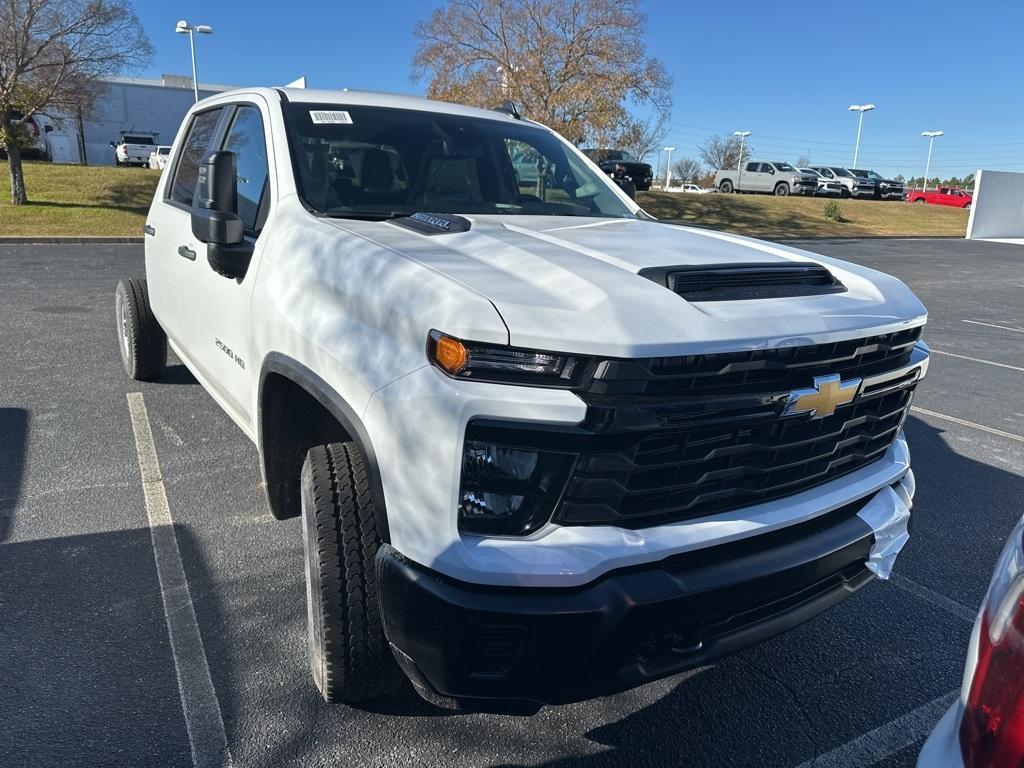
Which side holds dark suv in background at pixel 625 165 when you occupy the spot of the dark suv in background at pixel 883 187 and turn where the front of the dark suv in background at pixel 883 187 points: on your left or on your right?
on your right

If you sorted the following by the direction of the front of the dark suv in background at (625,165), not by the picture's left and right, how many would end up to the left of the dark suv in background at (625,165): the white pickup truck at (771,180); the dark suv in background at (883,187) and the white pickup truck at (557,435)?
2

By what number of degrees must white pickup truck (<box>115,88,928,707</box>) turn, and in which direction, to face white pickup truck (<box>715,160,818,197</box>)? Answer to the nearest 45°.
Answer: approximately 135° to its left

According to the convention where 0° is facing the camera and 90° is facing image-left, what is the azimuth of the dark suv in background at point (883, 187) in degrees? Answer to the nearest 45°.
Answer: approximately 315°

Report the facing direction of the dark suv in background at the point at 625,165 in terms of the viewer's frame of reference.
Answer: facing the viewer and to the right of the viewer

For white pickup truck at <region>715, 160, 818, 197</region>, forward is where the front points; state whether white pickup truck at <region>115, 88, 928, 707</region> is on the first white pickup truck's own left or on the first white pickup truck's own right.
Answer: on the first white pickup truck's own right

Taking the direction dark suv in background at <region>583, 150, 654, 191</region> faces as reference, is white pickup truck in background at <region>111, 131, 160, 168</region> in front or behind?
behind

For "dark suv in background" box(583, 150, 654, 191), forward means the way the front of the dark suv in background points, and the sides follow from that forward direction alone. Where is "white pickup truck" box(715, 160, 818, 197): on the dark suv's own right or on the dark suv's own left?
on the dark suv's own left

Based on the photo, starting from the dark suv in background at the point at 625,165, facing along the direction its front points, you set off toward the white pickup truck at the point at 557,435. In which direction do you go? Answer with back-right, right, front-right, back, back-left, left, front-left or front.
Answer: front-right

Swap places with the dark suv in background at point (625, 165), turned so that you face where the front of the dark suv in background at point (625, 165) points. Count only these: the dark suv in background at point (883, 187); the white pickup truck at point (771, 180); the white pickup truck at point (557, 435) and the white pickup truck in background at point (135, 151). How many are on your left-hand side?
2
